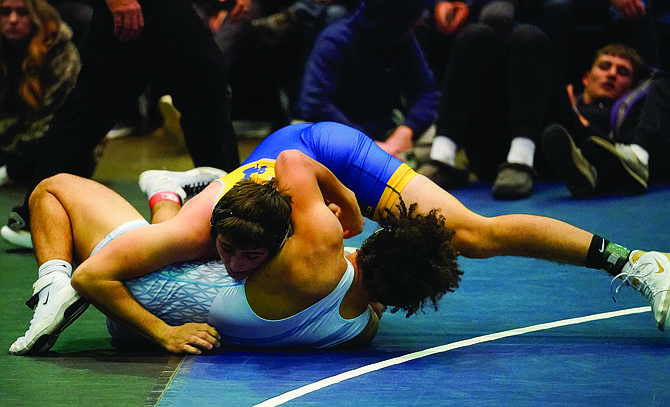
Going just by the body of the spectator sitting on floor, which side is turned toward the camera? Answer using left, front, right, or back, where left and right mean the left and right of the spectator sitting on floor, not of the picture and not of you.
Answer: front
